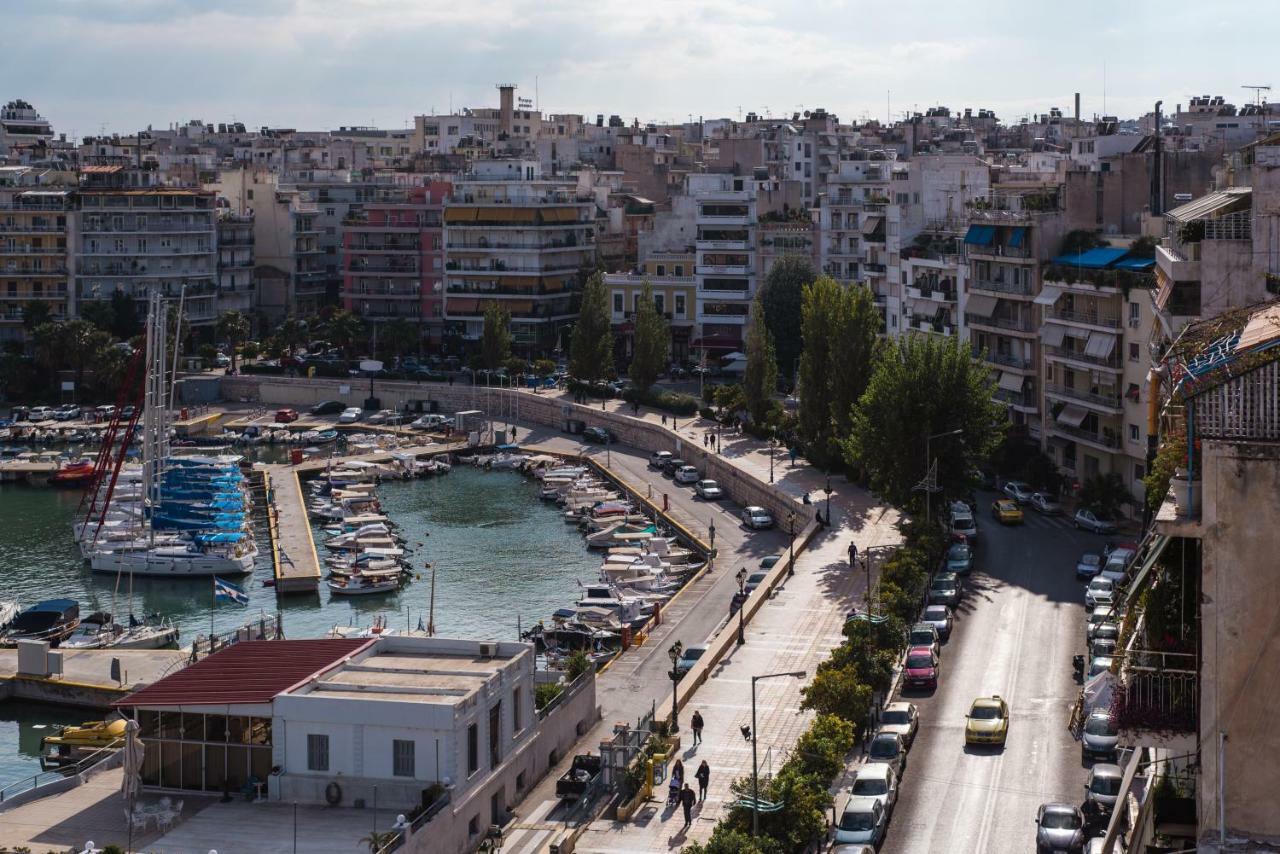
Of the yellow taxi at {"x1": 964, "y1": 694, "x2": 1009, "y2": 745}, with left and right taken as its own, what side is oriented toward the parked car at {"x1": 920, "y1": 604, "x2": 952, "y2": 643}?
back

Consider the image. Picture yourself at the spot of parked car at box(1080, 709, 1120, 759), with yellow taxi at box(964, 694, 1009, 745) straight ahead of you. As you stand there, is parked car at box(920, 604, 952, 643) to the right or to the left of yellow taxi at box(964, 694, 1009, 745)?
right

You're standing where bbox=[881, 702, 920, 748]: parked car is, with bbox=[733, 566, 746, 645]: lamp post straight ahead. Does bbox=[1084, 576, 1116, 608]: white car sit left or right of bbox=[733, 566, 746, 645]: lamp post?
right

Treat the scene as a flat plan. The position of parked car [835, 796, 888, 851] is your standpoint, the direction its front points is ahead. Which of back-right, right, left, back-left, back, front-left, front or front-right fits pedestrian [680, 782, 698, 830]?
back-right

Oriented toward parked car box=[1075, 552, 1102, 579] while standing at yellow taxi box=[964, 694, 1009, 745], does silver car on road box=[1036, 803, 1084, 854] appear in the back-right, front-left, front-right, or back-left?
back-right

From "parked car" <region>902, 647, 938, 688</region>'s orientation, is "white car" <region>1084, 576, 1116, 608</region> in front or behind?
behind

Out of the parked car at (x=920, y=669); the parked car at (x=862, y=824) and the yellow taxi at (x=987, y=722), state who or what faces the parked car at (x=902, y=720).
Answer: the parked car at (x=920, y=669)

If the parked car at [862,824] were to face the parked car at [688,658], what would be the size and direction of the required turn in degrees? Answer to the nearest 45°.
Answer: approximately 180°

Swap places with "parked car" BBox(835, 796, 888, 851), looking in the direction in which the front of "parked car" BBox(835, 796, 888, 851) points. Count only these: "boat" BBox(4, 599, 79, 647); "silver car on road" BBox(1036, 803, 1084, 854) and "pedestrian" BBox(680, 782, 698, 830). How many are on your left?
1

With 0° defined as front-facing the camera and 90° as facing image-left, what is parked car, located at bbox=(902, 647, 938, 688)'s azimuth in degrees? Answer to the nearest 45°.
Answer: approximately 0°
